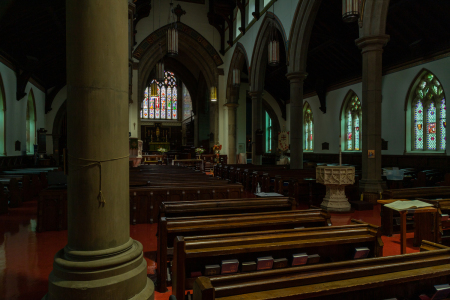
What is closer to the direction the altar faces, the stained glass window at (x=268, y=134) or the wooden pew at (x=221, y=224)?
the wooden pew

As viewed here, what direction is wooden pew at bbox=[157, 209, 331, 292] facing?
away from the camera

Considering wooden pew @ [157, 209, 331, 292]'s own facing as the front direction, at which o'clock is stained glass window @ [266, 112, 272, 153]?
The stained glass window is roughly at 12 o'clock from the wooden pew.

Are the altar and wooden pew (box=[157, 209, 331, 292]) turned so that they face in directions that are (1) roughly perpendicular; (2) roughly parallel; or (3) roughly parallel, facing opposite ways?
roughly parallel, facing opposite ways

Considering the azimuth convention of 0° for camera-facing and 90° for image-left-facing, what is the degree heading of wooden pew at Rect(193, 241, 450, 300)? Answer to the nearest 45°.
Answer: approximately 135°

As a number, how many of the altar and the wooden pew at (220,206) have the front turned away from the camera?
1

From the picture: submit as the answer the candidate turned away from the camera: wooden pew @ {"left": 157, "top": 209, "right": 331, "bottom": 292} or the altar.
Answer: the wooden pew

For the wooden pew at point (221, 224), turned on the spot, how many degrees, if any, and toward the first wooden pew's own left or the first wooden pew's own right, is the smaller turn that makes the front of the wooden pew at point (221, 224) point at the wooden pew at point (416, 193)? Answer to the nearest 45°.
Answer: approximately 45° to the first wooden pew's own right

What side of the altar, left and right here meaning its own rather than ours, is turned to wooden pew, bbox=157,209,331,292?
front

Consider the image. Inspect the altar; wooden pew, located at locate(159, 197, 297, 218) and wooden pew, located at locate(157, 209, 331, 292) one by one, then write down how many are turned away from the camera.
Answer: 2

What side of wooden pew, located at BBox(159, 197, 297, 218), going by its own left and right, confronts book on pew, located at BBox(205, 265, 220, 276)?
back

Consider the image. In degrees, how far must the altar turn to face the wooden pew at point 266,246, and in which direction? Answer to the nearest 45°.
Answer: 0° — it already faces it

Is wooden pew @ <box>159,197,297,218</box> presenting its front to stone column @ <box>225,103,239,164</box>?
yes

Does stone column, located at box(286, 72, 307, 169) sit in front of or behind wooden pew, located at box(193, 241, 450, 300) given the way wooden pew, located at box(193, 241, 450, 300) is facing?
in front

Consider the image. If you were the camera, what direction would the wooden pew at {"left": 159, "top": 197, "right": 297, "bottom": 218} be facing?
facing away from the viewer

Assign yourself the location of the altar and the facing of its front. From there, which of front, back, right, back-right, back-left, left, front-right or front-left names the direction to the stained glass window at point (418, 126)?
front-left

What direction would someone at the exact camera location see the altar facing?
facing the viewer

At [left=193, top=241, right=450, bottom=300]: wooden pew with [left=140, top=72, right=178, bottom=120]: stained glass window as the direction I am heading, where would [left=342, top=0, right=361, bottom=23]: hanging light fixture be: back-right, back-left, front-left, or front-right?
front-right

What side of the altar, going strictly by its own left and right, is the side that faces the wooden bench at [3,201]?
front

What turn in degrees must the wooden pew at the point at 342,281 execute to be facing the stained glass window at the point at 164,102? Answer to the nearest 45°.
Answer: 0° — it already faces it
